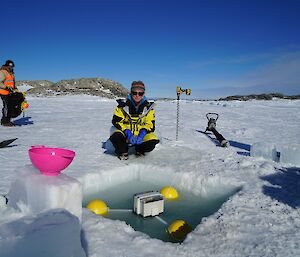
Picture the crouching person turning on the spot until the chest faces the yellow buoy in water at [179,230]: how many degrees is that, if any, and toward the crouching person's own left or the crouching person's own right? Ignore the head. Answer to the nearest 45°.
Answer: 0° — they already face it

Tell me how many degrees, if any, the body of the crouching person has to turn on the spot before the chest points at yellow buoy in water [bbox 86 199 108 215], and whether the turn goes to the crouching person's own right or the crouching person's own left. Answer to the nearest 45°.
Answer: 0° — they already face it

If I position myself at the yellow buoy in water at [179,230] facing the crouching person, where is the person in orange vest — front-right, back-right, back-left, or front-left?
front-left

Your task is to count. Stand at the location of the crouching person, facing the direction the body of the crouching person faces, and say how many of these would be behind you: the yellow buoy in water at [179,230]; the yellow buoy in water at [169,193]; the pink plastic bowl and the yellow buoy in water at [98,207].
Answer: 0

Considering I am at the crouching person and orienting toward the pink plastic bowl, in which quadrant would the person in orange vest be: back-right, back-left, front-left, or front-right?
back-right

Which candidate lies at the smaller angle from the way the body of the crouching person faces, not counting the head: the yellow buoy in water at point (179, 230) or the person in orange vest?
the yellow buoy in water

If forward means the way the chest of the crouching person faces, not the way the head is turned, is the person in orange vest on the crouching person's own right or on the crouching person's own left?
on the crouching person's own right

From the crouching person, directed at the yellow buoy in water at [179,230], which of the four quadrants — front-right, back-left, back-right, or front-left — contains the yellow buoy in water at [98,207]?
front-right

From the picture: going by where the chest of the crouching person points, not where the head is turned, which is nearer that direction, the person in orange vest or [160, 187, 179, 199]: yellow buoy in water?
the yellow buoy in water

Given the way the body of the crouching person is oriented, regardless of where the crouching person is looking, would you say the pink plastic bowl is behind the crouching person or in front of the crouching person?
in front

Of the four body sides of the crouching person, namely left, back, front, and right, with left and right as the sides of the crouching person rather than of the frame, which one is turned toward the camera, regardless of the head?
front

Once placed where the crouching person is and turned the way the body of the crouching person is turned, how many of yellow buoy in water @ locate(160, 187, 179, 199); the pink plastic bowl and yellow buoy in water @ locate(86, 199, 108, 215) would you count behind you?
0

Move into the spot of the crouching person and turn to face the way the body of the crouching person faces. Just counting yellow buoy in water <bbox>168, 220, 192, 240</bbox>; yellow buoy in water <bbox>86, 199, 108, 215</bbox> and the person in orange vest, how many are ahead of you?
2

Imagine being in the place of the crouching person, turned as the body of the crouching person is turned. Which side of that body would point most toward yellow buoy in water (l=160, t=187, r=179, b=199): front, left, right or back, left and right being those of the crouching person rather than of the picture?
front
